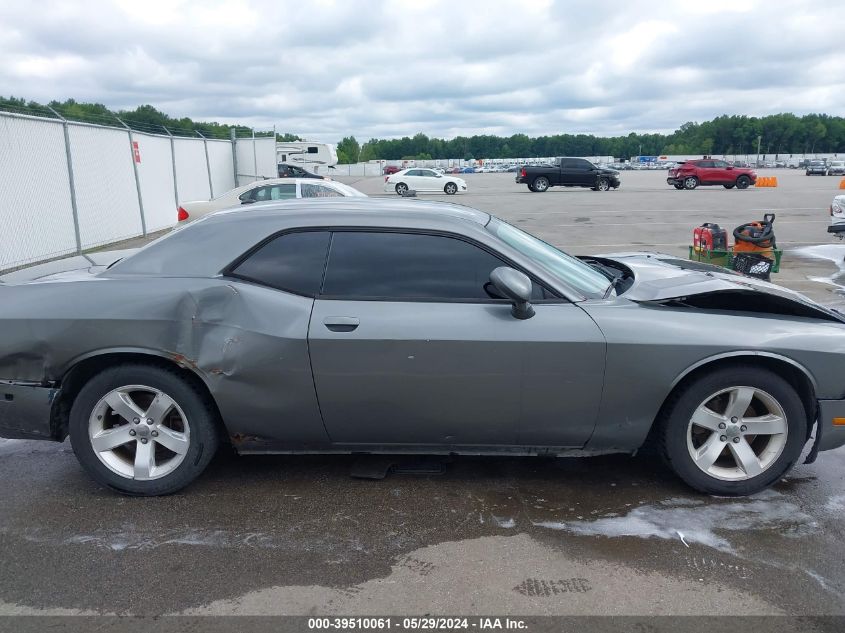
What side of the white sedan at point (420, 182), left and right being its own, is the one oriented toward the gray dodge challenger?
right

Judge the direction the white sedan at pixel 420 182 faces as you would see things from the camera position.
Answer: facing to the right of the viewer

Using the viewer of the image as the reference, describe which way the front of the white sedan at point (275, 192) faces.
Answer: facing to the right of the viewer

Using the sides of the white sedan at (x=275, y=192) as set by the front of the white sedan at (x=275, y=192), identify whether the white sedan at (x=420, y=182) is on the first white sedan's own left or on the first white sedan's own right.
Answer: on the first white sedan's own left

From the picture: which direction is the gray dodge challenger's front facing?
to the viewer's right

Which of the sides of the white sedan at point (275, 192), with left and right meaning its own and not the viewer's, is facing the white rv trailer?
left

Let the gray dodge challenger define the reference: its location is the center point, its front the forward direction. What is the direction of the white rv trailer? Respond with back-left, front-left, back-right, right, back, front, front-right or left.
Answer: left

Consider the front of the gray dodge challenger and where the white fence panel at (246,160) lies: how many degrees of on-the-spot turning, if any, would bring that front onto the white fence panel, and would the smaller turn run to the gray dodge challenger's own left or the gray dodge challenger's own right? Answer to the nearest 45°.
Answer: approximately 90° to the gray dodge challenger's own left

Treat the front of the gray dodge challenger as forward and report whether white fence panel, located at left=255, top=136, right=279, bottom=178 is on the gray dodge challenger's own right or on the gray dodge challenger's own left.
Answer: on the gray dodge challenger's own left

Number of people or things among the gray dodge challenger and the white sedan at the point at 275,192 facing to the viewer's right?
2
